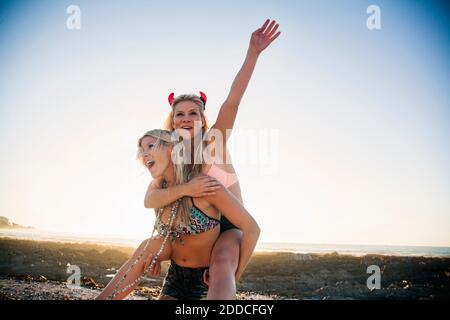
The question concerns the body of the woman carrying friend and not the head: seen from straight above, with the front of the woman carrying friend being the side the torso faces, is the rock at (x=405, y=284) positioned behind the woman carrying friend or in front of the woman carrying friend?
behind

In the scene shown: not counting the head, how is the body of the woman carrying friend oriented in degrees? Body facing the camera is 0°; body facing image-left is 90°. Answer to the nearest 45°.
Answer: approximately 45°

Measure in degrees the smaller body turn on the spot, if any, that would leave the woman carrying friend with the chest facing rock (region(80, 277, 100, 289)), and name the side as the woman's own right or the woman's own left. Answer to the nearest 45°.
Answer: approximately 135° to the woman's own right
